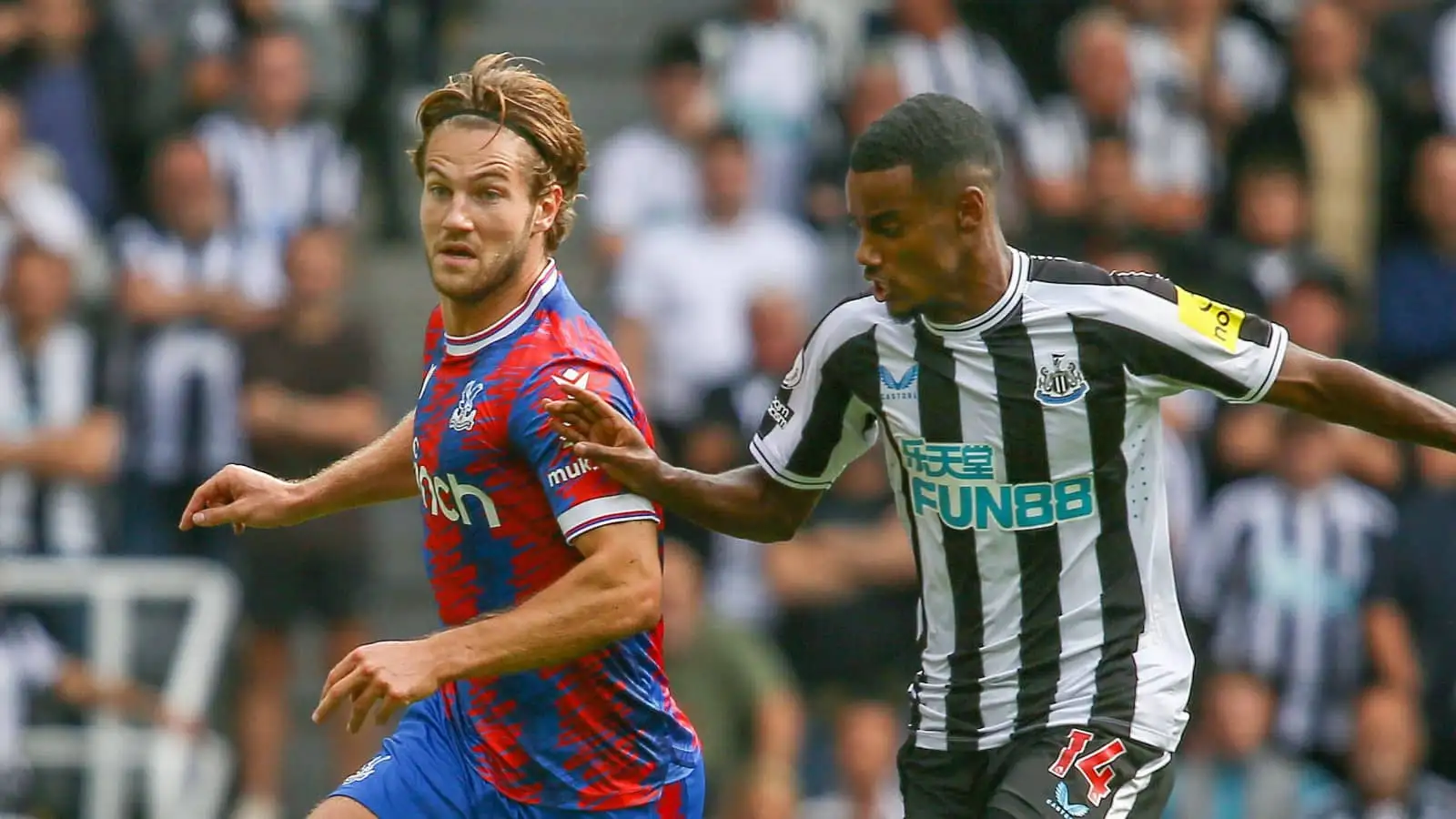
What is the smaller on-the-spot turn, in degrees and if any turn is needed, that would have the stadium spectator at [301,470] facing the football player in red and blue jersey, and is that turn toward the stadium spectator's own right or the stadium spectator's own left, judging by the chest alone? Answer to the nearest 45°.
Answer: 0° — they already face them

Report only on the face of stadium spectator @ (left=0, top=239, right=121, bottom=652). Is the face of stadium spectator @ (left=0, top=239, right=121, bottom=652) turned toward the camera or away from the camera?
toward the camera

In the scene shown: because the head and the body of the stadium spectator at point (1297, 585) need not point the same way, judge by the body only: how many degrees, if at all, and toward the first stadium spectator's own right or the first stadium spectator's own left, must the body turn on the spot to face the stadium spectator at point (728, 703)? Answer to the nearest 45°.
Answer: approximately 45° to the first stadium spectator's own right

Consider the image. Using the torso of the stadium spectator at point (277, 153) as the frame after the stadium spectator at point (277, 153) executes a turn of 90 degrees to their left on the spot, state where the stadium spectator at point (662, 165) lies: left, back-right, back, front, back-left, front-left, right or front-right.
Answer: front

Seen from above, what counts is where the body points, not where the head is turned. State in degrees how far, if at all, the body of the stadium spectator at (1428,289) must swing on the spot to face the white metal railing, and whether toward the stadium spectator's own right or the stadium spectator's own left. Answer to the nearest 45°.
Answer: approximately 45° to the stadium spectator's own right

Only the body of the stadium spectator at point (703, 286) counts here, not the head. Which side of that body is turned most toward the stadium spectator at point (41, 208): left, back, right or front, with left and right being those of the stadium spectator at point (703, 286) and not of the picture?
right

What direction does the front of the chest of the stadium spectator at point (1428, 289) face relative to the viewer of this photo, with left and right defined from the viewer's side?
facing the viewer

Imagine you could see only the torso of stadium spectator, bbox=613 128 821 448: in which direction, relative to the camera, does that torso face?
toward the camera

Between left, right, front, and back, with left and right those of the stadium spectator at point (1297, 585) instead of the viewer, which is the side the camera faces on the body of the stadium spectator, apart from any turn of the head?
front

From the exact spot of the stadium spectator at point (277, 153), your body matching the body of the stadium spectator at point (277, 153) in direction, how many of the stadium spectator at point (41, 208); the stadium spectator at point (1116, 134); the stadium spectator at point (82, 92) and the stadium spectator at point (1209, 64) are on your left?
2

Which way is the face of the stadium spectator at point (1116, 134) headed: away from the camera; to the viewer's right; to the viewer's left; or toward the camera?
toward the camera

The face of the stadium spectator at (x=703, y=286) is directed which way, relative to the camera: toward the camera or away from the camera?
toward the camera

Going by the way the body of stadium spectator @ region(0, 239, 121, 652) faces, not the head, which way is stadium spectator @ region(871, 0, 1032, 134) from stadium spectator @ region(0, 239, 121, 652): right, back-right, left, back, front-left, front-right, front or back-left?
left
